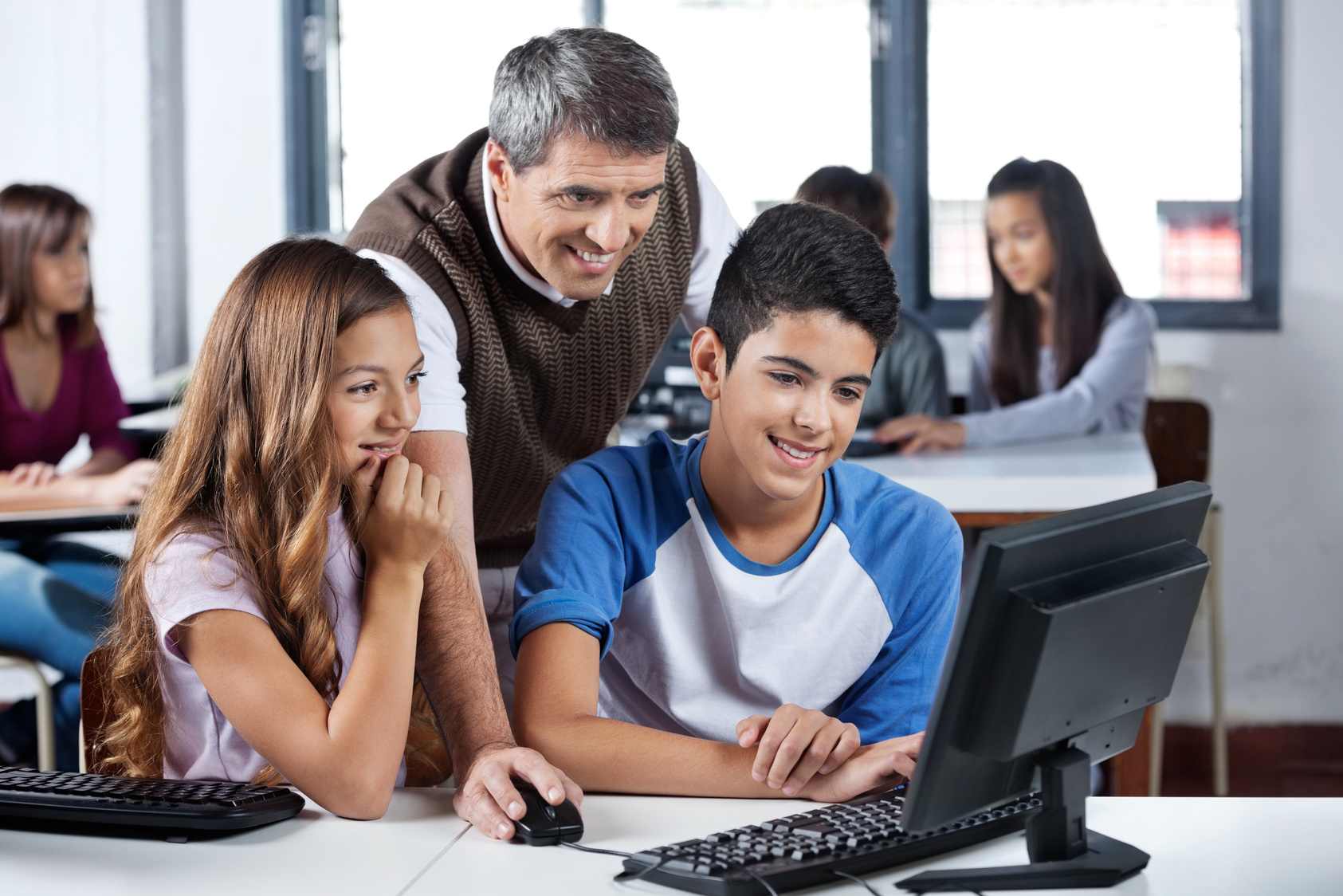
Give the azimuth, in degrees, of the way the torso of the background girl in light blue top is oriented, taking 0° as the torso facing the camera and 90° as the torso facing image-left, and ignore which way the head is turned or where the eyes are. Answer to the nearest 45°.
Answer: approximately 45°

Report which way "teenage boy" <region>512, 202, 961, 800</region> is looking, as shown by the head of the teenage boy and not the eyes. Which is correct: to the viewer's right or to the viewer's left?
to the viewer's right

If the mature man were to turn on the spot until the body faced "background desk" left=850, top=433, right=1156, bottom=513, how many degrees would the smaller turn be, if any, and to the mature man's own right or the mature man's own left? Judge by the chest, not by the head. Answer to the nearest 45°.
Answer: approximately 90° to the mature man's own left
